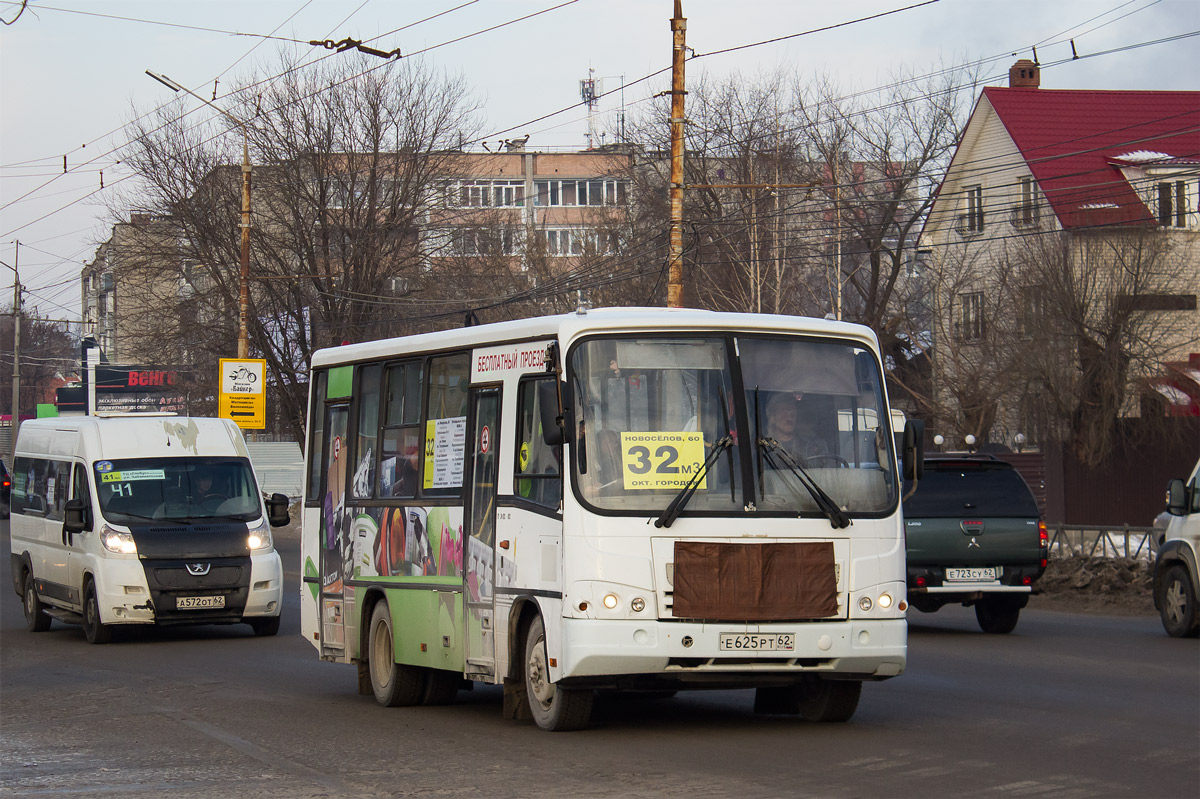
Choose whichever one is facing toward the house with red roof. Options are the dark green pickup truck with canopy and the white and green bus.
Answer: the dark green pickup truck with canopy

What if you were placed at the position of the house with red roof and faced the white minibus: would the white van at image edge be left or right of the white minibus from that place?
left

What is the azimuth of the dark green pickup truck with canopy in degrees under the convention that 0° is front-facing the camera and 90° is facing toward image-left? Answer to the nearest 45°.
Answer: approximately 180°

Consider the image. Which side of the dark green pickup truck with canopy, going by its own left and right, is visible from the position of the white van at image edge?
right

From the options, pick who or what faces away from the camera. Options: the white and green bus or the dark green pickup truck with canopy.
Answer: the dark green pickup truck with canopy

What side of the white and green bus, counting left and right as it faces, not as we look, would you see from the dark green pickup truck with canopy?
left

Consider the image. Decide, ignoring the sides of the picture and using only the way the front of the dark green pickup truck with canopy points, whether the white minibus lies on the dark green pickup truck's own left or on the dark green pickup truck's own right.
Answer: on the dark green pickup truck's own left

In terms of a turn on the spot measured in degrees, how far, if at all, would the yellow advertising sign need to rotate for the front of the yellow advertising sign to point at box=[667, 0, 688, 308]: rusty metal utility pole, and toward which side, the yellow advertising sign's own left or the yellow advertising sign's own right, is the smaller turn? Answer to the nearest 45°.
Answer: approximately 45° to the yellow advertising sign's own left

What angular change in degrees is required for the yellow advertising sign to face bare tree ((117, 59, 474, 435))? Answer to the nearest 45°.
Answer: approximately 180°
